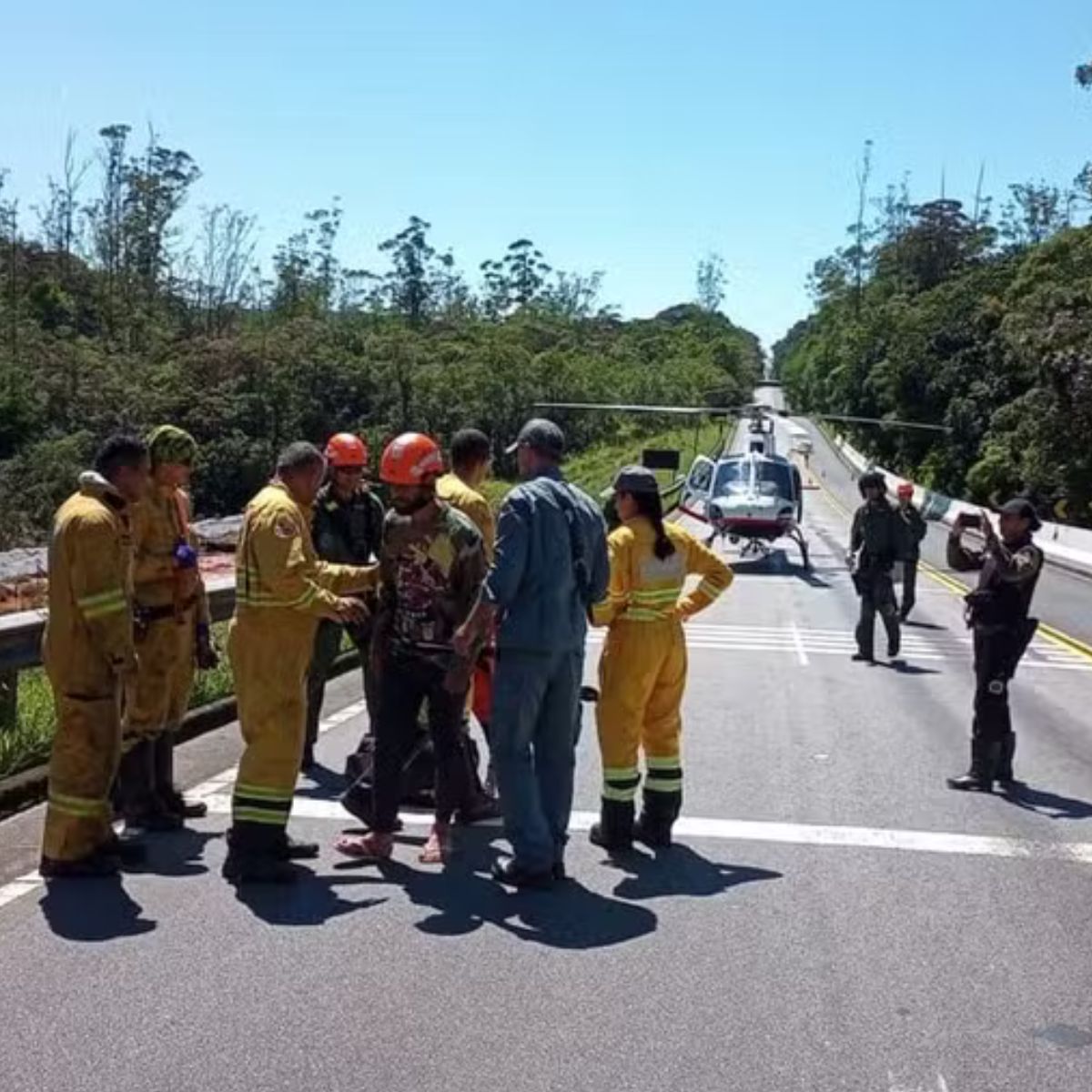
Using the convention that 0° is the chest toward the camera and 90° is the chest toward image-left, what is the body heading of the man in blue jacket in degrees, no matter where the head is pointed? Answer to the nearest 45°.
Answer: approximately 135°

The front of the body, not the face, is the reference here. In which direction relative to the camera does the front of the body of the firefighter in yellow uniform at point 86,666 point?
to the viewer's right

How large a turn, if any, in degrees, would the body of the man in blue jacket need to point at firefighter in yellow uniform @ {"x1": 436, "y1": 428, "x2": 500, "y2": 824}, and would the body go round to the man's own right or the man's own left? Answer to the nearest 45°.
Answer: approximately 45° to the man's own right

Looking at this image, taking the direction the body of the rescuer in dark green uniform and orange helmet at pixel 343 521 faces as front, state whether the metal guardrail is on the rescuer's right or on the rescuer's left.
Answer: on the rescuer's right

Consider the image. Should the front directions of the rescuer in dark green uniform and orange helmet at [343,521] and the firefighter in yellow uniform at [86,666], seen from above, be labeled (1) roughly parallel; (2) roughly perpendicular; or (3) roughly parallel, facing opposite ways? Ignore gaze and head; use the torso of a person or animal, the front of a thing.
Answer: roughly perpendicular

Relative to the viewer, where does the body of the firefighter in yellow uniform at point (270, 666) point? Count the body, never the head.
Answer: to the viewer's right
